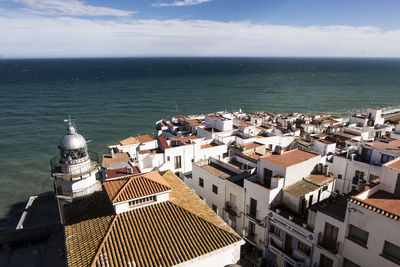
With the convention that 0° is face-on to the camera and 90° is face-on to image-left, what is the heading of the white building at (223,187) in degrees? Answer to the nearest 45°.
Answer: approximately 45°

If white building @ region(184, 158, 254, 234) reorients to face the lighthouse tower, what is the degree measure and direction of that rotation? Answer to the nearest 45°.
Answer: approximately 45° to its right
